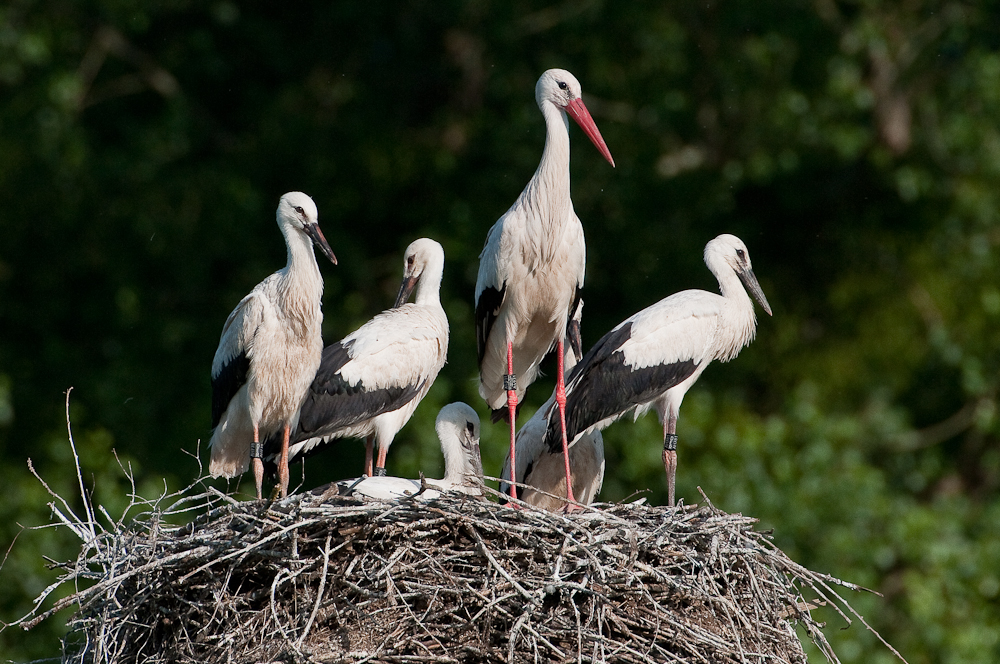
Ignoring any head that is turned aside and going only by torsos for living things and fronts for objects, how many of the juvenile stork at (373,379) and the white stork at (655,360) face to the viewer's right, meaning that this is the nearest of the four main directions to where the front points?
2

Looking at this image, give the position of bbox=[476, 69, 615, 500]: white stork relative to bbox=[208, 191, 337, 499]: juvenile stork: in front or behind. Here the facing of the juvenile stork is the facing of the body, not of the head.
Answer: in front

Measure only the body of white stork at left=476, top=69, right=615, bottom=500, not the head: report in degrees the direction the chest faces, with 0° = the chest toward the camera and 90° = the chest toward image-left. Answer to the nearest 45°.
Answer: approximately 315°

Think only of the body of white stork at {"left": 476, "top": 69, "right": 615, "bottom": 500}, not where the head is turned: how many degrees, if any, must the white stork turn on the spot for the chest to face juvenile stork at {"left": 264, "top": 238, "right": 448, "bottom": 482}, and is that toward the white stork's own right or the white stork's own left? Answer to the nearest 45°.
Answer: approximately 135° to the white stork's own right

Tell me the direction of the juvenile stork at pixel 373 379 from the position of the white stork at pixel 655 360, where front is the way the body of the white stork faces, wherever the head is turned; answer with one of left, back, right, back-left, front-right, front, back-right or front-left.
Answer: back

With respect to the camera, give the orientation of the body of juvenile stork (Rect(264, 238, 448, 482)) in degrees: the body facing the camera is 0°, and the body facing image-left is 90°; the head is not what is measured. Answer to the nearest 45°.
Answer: approximately 270°

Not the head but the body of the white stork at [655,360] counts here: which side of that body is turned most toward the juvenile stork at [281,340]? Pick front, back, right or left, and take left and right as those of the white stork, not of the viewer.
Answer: back

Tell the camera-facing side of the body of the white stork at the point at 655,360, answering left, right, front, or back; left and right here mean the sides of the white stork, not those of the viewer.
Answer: right
